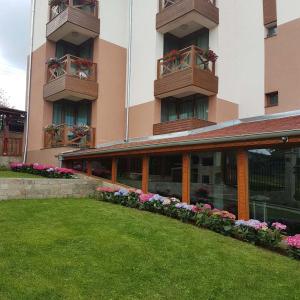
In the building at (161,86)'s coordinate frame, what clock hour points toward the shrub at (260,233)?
The shrub is roughly at 10 o'clock from the building.

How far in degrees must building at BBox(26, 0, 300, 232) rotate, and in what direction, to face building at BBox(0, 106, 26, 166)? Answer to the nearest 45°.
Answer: approximately 45° to its right

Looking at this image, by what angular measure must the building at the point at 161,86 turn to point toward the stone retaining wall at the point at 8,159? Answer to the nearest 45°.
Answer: approximately 45° to its right

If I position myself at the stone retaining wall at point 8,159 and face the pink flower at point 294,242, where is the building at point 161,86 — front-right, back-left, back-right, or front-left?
front-left

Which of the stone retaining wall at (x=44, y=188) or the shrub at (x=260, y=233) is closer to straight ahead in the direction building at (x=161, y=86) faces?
the stone retaining wall

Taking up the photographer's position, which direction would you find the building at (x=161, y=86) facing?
facing the viewer and to the left of the viewer

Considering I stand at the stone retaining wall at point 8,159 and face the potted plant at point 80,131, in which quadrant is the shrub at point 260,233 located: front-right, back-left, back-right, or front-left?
front-right

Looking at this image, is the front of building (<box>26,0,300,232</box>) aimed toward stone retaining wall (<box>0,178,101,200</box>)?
yes

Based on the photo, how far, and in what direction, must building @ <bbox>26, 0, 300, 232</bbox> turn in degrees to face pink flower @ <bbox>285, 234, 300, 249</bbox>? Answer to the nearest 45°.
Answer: approximately 45° to its left

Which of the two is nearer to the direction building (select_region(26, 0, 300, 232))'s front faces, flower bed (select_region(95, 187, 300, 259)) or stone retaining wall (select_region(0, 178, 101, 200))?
the stone retaining wall
